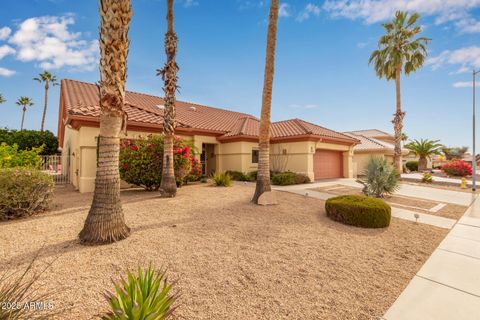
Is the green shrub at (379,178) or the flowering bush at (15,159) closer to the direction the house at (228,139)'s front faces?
the green shrub

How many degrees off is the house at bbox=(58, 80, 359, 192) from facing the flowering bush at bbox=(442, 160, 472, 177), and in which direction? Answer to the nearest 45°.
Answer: approximately 45° to its left

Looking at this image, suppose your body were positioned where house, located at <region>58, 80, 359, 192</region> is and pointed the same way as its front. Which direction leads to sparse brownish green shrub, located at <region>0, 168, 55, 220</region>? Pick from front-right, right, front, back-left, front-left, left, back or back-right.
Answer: right

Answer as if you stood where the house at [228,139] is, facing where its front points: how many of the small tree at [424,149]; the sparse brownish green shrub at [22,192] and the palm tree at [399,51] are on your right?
1

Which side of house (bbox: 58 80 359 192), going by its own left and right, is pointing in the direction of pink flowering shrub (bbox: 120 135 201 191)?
right

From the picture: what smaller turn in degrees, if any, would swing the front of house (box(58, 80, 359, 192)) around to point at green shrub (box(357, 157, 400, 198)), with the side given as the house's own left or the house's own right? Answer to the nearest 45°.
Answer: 0° — it already faces it

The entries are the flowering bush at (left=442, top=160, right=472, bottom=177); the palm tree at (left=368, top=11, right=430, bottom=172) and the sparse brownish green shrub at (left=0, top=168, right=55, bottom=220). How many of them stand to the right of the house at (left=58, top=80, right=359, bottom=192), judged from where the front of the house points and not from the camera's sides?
1

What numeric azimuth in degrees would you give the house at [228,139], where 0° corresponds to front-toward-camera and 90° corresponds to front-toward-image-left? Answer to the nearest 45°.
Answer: approximately 315°

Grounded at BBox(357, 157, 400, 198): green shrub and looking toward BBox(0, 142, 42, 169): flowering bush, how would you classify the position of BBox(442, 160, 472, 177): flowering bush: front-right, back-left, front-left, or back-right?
back-right

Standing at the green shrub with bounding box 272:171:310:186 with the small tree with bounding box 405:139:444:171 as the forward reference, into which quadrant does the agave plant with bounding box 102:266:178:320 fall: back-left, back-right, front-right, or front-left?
back-right

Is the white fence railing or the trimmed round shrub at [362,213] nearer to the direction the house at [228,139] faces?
the trimmed round shrub

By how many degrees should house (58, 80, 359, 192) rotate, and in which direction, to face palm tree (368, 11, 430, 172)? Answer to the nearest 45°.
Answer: approximately 45° to its left
